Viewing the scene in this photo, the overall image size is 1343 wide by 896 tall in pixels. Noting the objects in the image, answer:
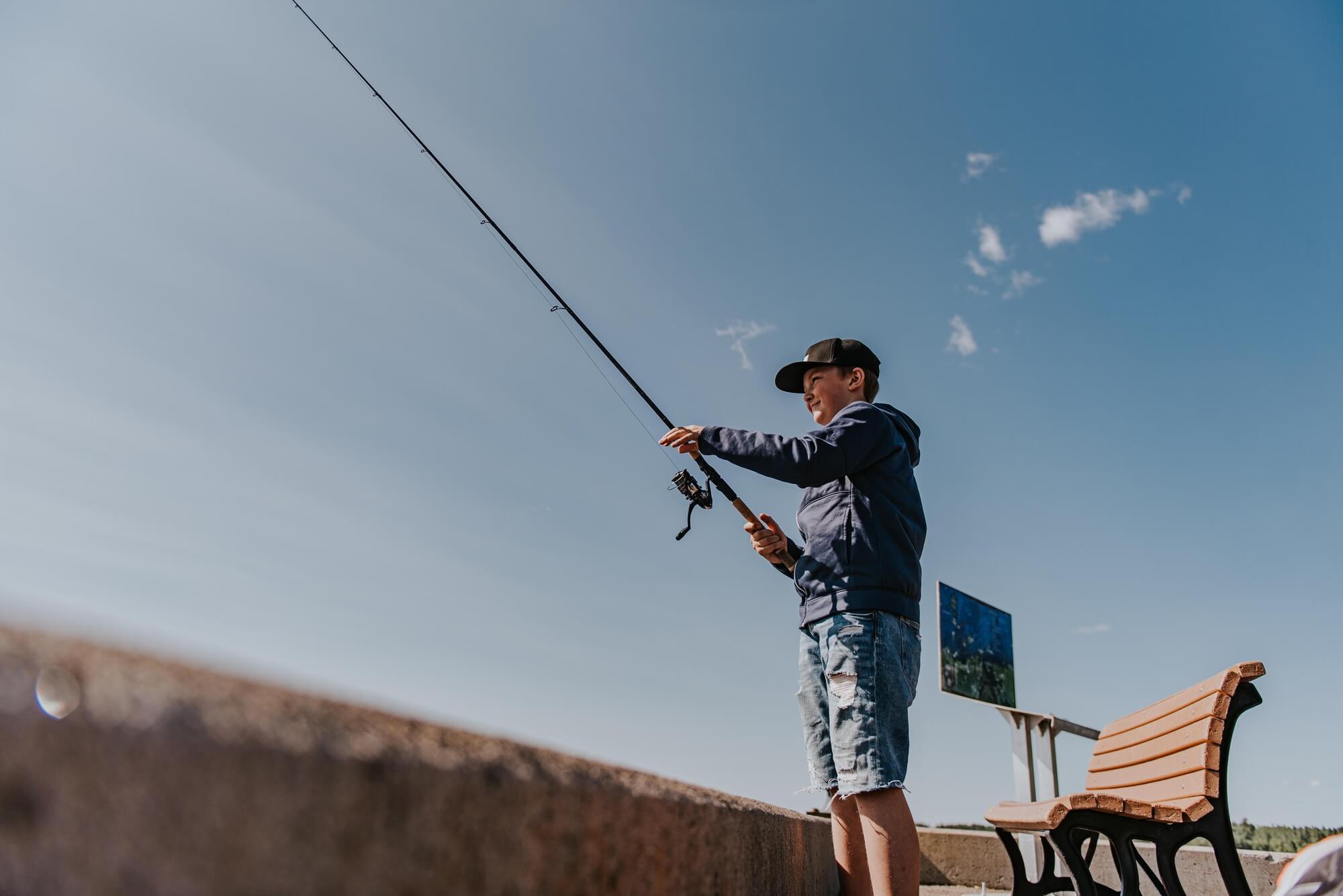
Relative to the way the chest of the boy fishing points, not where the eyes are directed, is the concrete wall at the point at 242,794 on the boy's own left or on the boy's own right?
on the boy's own left

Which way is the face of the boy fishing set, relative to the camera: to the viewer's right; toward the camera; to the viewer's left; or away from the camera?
to the viewer's left

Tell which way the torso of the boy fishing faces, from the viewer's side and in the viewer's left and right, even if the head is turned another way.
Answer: facing to the left of the viewer
